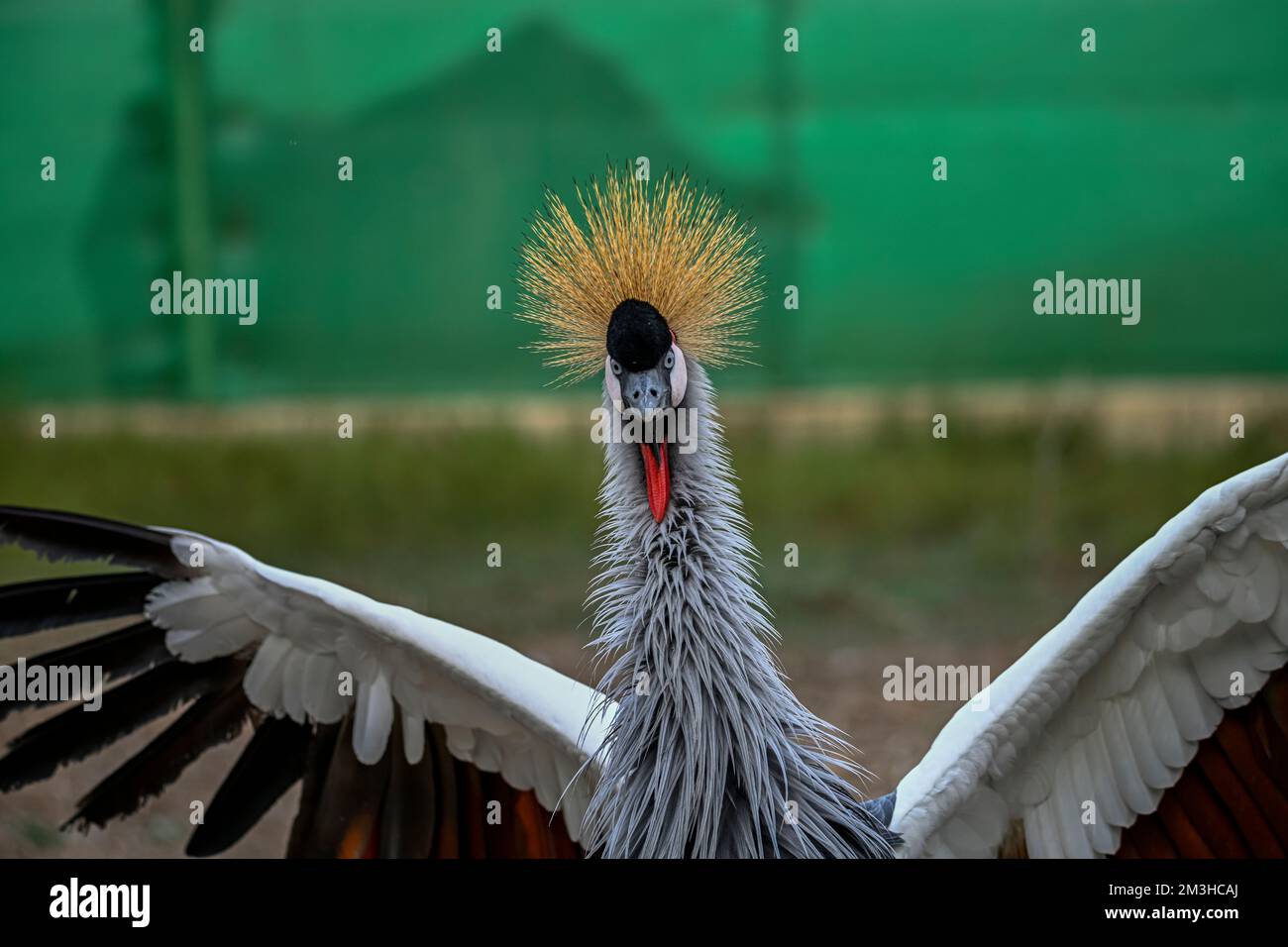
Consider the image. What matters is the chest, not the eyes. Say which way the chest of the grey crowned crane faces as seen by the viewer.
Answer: toward the camera
